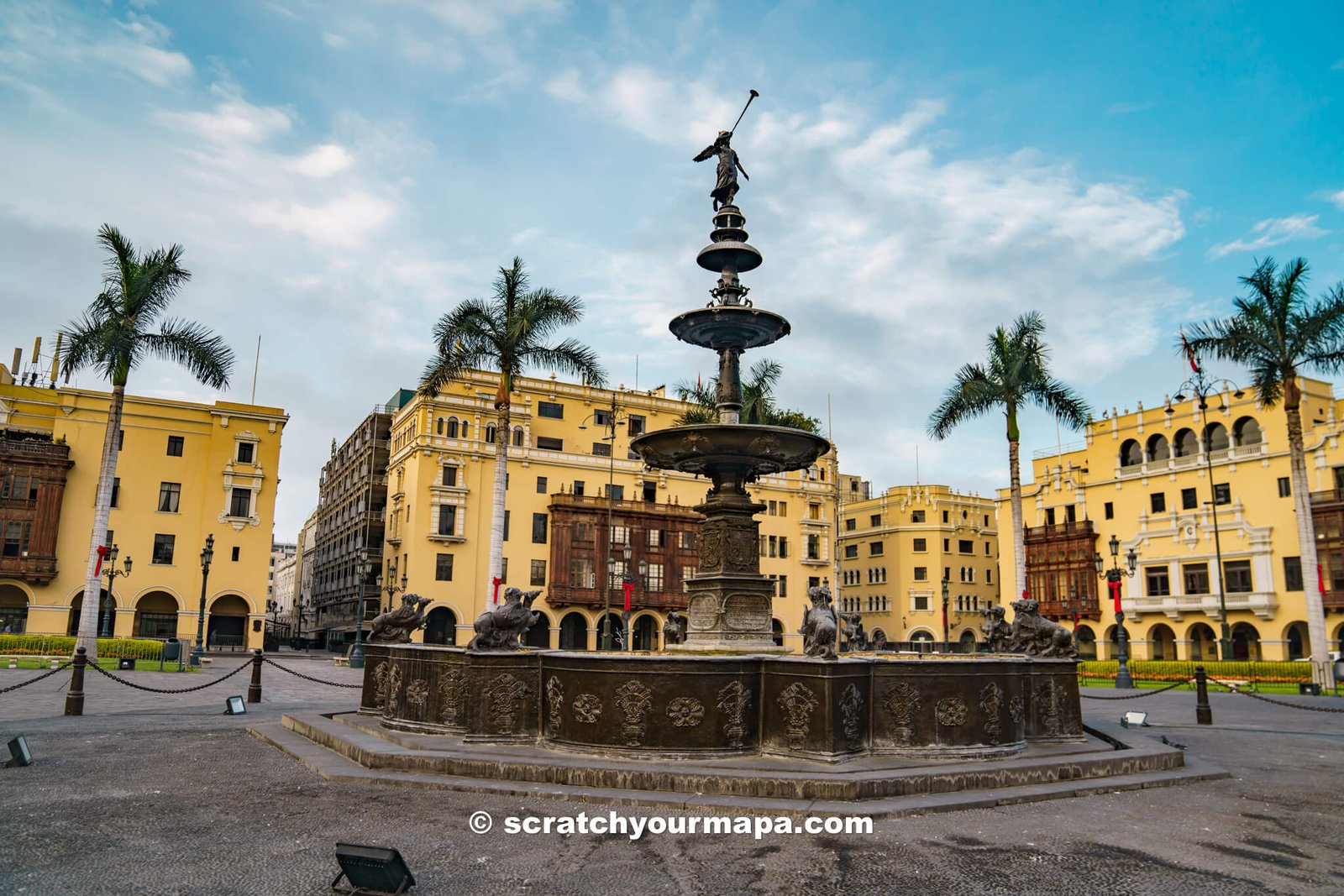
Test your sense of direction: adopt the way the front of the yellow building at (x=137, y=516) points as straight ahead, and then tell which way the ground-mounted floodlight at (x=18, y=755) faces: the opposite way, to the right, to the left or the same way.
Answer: to the left

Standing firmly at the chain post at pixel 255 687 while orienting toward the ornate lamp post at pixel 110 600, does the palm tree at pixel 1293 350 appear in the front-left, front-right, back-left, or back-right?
back-right

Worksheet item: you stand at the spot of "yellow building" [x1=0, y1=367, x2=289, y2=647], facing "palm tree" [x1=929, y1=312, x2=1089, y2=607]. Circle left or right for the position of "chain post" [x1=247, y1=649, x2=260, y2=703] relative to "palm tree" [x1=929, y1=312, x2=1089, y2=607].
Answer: right

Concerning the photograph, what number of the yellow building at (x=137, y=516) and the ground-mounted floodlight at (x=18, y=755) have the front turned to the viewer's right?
1

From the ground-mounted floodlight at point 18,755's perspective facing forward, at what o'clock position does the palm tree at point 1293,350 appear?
The palm tree is roughly at 12 o'clock from the ground-mounted floodlight.

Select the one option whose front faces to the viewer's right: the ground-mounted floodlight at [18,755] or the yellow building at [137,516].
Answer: the ground-mounted floodlight

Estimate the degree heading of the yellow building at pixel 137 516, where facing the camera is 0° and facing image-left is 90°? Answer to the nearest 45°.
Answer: approximately 0°

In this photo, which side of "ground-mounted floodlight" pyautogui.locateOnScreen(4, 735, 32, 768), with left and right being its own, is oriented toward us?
right

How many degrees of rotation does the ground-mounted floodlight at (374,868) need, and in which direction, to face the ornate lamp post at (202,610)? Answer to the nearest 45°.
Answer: approximately 45° to its left

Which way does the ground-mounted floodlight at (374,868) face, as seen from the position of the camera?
facing away from the viewer and to the right of the viewer
